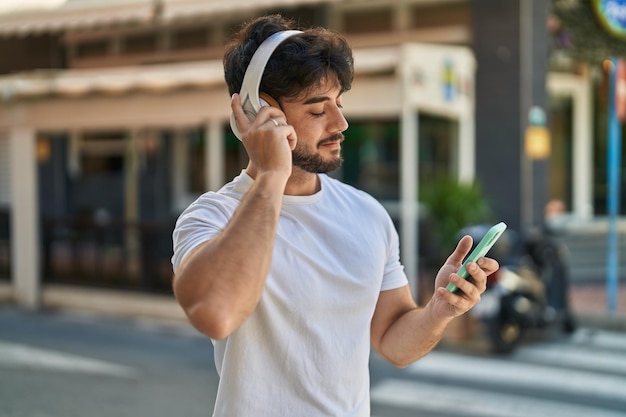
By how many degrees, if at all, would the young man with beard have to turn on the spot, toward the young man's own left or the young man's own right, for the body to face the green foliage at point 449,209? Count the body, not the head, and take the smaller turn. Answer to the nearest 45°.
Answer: approximately 135° to the young man's own left

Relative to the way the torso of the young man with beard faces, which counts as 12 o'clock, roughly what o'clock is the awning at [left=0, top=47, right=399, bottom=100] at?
The awning is roughly at 7 o'clock from the young man with beard.

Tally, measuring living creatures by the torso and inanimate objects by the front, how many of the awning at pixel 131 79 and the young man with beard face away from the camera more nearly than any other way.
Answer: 0

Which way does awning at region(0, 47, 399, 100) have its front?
toward the camera

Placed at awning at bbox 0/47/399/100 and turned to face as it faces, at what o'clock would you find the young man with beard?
The young man with beard is roughly at 12 o'clock from the awning.

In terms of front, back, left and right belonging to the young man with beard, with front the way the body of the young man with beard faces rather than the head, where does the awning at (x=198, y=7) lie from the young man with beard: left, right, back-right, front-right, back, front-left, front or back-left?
back-left

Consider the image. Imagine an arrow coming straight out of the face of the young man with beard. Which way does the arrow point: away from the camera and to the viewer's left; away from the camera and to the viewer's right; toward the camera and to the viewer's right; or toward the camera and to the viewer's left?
toward the camera and to the viewer's right

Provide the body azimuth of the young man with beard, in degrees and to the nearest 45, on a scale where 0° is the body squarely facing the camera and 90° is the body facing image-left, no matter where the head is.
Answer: approximately 315°
